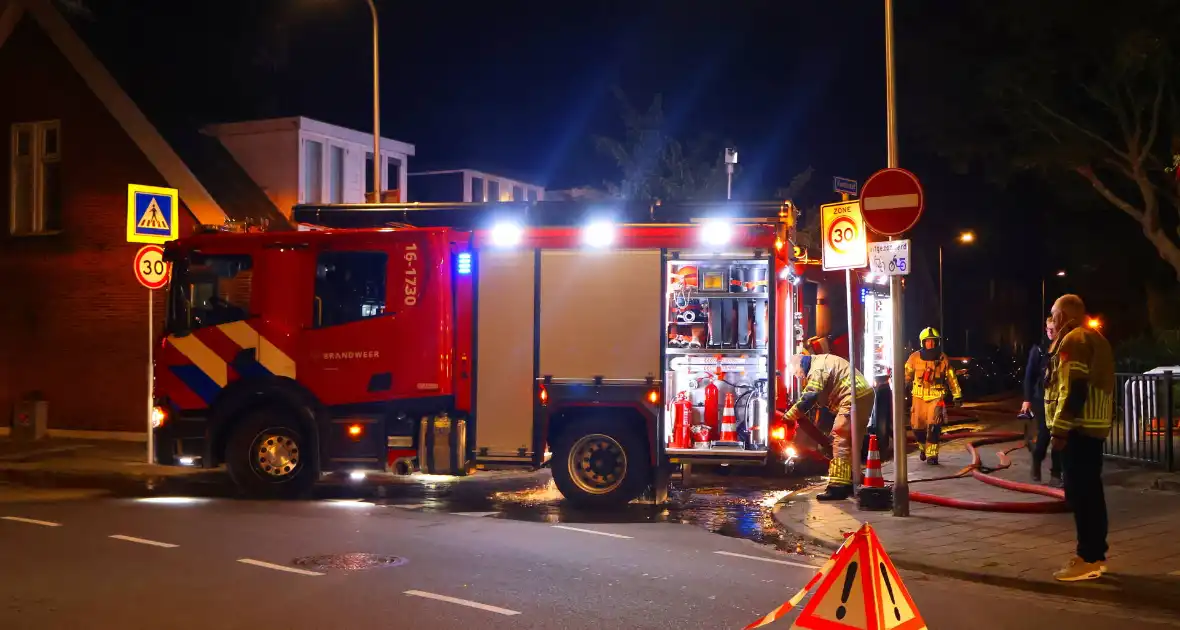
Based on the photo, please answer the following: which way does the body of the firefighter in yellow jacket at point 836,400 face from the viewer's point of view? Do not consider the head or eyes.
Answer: to the viewer's left

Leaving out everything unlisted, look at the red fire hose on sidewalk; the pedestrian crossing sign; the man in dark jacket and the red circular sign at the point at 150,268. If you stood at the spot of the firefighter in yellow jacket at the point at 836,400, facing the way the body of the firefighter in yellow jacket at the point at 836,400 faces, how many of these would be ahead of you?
2

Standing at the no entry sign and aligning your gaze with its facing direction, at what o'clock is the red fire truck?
The red fire truck is roughly at 3 o'clock from the no entry sign.

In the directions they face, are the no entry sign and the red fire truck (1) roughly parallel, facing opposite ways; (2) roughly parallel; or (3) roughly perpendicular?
roughly perpendicular

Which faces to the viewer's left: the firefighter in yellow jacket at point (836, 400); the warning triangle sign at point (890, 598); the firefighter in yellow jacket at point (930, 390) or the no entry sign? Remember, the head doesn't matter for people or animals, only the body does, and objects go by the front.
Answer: the firefighter in yellow jacket at point (836, 400)

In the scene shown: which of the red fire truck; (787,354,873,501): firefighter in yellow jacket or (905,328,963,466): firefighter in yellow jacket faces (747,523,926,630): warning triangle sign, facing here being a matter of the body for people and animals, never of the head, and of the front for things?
(905,328,963,466): firefighter in yellow jacket

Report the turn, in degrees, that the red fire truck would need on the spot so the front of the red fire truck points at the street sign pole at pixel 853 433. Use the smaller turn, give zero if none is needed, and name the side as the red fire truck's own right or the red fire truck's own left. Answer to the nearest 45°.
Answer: approximately 180°

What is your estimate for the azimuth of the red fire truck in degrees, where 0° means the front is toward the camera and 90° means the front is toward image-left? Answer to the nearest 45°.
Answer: approximately 90°
